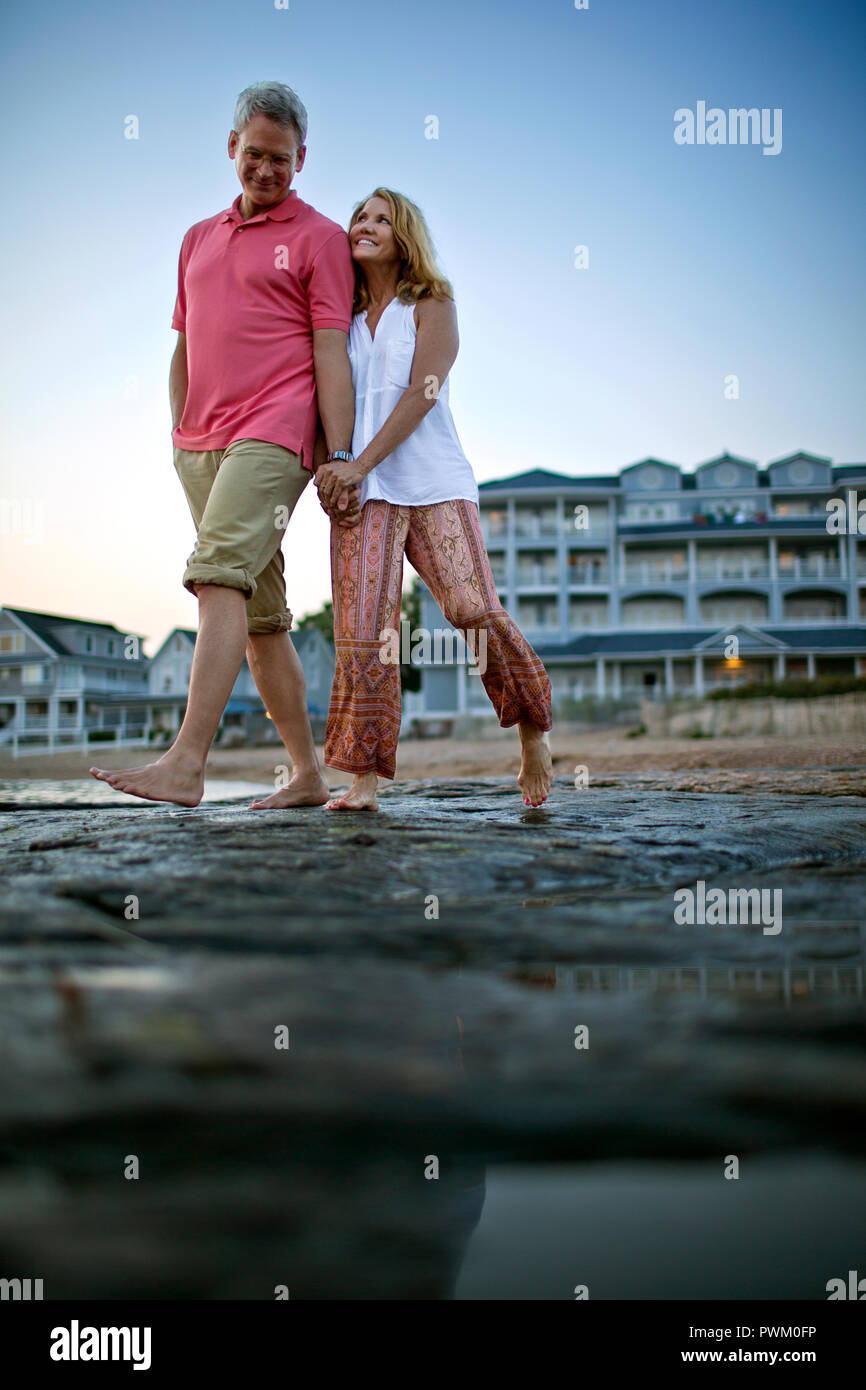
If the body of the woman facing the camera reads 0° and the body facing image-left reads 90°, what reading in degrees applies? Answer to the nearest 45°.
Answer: approximately 45°

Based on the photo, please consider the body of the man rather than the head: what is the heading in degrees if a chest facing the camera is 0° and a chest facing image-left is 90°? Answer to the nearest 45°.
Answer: approximately 45°
